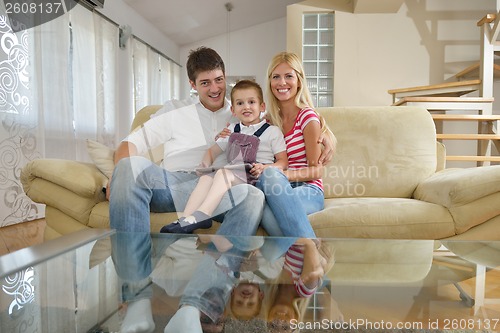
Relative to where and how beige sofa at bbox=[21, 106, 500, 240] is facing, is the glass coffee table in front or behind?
in front

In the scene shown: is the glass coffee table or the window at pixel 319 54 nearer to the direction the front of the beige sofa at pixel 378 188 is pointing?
the glass coffee table

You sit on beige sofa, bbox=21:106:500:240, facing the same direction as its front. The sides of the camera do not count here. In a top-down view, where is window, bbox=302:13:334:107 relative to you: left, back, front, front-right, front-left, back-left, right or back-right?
back

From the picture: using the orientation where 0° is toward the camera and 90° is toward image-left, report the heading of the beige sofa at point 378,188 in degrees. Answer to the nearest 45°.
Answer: approximately 0°

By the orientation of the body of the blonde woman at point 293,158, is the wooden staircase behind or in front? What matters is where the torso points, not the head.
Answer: behind

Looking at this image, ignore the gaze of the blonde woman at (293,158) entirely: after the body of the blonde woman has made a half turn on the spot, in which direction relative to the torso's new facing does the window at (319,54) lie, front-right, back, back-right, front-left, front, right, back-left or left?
front-left
